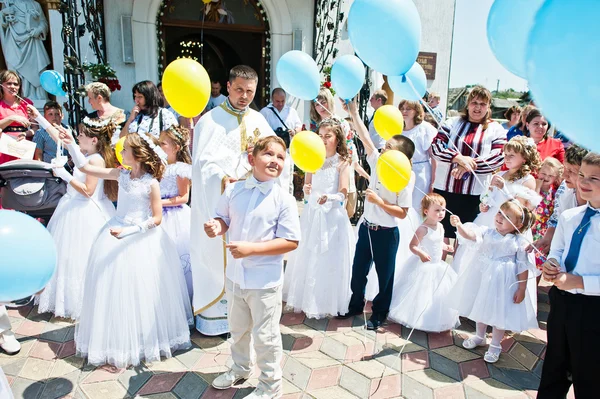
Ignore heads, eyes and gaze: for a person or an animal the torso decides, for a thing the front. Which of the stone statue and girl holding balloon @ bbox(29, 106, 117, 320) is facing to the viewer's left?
the girl holding balloon

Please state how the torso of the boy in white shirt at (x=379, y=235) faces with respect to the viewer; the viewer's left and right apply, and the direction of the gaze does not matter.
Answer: facing the viewer and to the left of the viewer

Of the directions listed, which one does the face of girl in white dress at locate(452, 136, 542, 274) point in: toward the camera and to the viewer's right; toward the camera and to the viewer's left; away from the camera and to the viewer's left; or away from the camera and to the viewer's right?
toward the camera and to the viewer's left

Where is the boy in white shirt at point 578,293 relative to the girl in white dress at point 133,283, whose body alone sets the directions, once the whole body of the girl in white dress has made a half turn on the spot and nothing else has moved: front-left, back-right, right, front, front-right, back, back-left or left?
right

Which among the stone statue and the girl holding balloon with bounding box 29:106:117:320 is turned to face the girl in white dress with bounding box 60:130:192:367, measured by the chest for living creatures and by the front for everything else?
the stone statue

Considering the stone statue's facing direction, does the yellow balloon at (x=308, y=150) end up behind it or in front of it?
in front

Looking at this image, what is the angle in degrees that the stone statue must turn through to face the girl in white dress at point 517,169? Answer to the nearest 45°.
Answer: approximately 45° to its left

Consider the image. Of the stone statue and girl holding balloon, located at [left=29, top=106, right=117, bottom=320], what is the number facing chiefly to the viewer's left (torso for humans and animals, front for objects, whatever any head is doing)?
1

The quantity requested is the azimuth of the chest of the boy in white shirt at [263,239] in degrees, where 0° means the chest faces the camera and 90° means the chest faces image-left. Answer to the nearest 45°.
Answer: approximately 45°

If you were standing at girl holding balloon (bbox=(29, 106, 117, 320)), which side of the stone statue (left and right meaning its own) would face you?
front

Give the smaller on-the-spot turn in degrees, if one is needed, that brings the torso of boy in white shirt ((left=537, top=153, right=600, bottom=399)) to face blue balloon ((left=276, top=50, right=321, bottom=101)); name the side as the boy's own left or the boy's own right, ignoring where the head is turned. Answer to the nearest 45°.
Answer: approximately 45° to the boy's own right

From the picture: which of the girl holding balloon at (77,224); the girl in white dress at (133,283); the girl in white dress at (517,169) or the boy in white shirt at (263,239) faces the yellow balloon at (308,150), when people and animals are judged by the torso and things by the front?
the girl in white dress at (517,169)

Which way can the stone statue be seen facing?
toward the camera

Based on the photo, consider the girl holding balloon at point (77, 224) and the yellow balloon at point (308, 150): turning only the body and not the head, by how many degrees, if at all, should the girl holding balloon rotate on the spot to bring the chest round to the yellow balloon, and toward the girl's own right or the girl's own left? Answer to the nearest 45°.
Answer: approximately 135° to the girl's own left
